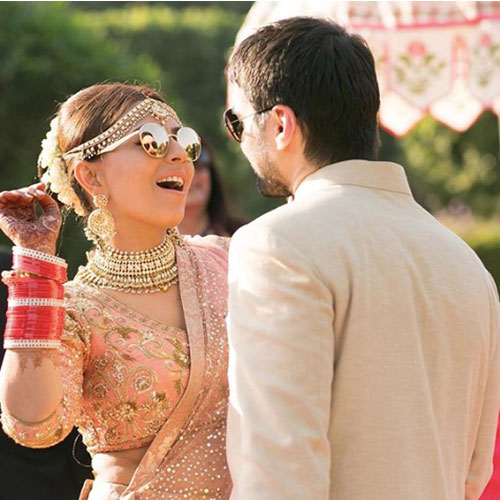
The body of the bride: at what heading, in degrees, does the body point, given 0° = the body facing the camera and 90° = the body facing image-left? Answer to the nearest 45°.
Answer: approximately 315°

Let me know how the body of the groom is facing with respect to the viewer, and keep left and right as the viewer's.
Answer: facing away from the viewer and to the left of the viewer

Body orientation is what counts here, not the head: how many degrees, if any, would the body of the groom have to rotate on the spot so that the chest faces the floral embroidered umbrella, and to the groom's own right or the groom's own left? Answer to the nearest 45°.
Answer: approximately 45° to the groom's own right

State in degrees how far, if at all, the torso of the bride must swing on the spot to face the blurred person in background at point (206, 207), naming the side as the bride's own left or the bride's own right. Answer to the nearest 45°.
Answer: approximately 135° to the bride's own left

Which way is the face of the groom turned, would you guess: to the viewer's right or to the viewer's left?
to the viewer's left
